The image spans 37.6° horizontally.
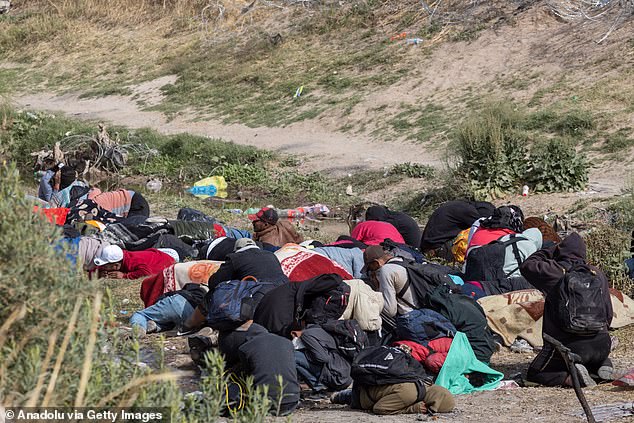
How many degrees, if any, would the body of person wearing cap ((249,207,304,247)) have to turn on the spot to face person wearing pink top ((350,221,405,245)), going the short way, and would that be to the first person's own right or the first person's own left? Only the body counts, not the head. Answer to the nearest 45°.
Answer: approximately 180°

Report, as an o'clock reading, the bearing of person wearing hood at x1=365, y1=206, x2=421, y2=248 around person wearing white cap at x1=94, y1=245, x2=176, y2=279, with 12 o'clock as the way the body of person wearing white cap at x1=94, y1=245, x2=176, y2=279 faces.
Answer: person wearing hood at x1=365, y1=206, x2=421, y2=248 is roughly at 6 o'clock from person wearing white cap at x1=94, y1=245, x2=176, y2=279.

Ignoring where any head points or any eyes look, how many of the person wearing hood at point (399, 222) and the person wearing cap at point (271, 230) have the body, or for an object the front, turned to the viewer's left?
2

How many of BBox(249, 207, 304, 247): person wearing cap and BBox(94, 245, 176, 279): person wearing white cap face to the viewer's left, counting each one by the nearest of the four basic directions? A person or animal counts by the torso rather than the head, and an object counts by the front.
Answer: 2

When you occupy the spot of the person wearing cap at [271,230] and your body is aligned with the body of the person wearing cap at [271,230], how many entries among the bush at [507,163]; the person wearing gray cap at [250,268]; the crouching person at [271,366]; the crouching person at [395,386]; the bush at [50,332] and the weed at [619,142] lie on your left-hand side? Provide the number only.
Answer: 4

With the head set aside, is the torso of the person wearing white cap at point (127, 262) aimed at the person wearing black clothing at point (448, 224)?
no

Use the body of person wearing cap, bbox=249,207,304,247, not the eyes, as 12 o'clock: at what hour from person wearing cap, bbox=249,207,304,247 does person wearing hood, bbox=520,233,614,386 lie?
person wearing hood, bbox=520,233,614,386 is roughly at 8 o'clock from person wearing cap, bbox=249,207,304,247.

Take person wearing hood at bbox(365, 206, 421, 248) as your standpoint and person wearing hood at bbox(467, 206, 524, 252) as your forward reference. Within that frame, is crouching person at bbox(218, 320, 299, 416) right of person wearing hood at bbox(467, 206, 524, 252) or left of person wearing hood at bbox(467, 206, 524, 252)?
right

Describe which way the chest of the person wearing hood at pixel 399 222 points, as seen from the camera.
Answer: to the viewer's left

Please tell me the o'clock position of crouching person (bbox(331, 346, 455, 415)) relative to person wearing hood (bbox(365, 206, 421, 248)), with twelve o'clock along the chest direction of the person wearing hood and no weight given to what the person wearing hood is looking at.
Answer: The crouching person is roughly at 9 o'clock from the person wearing hood.

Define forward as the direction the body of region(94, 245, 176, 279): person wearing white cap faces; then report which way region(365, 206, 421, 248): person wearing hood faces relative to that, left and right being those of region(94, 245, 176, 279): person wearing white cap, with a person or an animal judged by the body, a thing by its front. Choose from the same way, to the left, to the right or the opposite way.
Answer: the same way

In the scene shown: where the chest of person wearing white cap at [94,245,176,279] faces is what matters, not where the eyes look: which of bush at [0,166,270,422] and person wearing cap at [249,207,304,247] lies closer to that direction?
the bush

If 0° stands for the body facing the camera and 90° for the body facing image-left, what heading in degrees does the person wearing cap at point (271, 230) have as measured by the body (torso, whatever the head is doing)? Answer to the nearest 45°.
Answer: approximately 90°

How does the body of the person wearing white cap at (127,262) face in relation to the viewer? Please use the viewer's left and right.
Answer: facing to the left of the viewer

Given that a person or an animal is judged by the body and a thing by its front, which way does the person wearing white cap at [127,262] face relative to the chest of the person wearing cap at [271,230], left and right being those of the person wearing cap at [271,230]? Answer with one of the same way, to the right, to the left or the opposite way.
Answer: the same way
